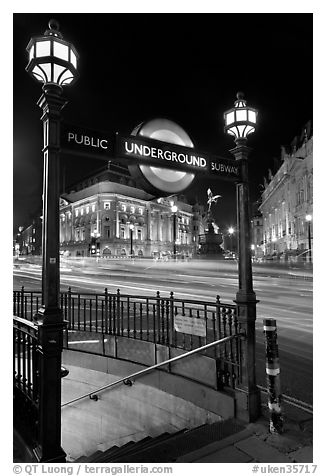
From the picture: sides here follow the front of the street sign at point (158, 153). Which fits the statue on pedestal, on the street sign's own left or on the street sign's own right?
on the street sign's own left

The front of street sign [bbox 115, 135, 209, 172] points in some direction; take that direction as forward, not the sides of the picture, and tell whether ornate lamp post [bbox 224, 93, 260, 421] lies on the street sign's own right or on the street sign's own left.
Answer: on the street sign's own left

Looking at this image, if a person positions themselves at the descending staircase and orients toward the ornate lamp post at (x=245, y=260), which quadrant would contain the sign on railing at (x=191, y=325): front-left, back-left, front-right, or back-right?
front-left

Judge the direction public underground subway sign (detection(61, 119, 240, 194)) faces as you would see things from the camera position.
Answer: facing the viewer and to the right of the viewer
